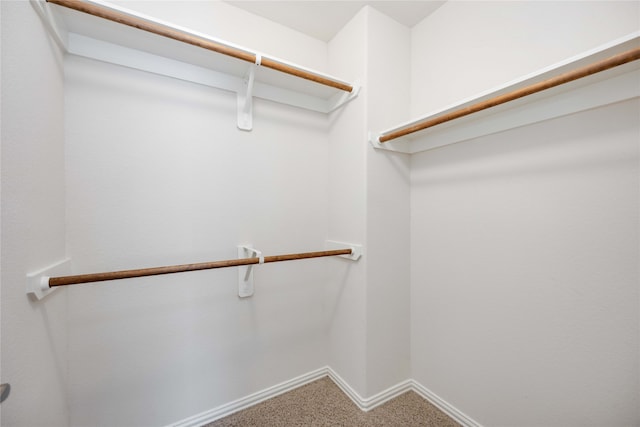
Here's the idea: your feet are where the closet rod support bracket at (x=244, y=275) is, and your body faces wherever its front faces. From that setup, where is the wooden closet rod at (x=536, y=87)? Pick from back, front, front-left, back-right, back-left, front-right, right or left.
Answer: front

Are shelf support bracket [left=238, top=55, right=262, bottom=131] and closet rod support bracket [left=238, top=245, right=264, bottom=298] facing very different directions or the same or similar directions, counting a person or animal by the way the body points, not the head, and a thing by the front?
same or similar directions

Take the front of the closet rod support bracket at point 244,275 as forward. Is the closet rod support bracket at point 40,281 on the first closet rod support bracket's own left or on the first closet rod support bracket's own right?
on the first closet rod support bracket's own right

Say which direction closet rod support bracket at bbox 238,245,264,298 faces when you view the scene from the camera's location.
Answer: facing the viewer and to the right of the viewer

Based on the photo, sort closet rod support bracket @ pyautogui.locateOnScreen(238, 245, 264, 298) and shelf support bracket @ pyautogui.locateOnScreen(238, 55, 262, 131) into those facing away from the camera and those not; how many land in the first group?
0
